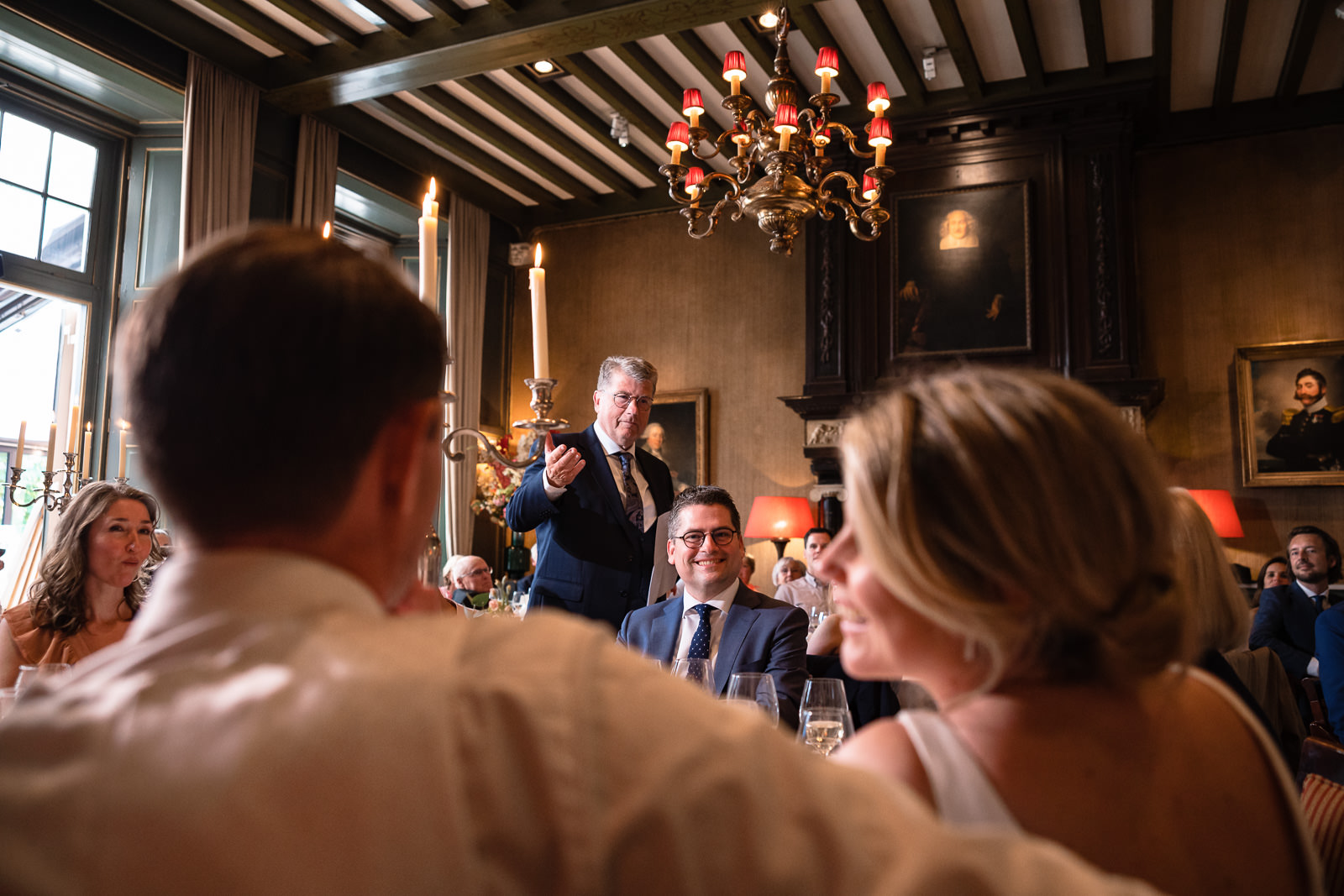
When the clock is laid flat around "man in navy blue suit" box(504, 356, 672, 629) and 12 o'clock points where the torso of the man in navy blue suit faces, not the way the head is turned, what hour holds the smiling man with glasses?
The smiling man with glasses is roughly at 12 o'clock from the man in navy blue suit.

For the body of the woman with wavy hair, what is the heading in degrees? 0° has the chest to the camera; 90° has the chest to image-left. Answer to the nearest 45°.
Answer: approximately 315°

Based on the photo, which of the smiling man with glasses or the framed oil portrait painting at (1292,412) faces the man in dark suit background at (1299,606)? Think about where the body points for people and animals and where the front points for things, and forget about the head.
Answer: the framed oil portrait painting

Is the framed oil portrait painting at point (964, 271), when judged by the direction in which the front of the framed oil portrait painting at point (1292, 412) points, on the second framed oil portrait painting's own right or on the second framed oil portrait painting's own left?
on the second framed oil portrait painting's own right

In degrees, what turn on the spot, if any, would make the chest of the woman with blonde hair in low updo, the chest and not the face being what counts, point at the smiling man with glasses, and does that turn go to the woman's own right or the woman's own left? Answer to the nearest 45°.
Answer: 0° — they already face them

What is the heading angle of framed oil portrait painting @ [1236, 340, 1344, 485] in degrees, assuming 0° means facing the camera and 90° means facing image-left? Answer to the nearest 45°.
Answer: approximately 0°
